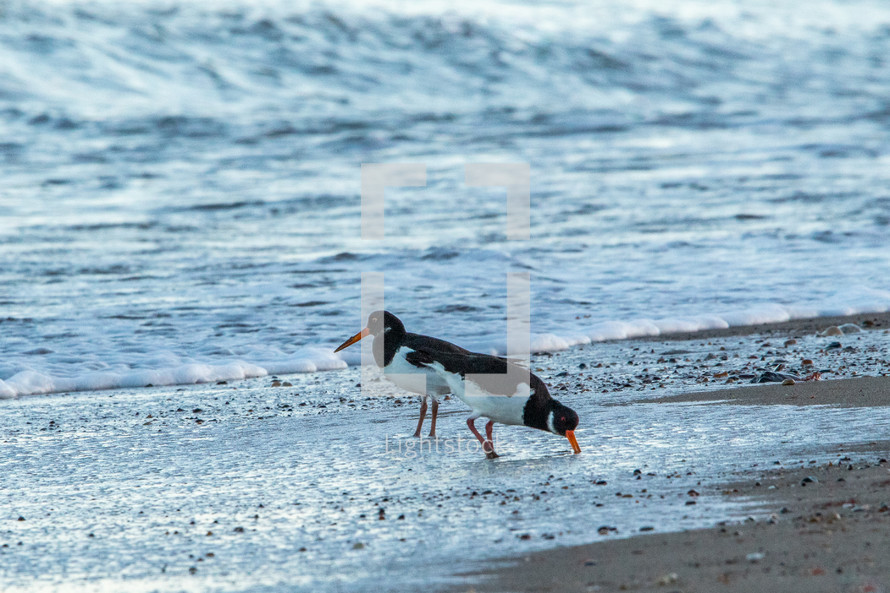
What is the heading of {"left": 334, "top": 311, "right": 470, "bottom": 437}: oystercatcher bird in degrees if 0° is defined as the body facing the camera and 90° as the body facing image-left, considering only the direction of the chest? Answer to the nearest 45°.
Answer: approximately 90°

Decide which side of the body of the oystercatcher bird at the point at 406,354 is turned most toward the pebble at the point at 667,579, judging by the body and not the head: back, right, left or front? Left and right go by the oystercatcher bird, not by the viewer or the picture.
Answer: left
